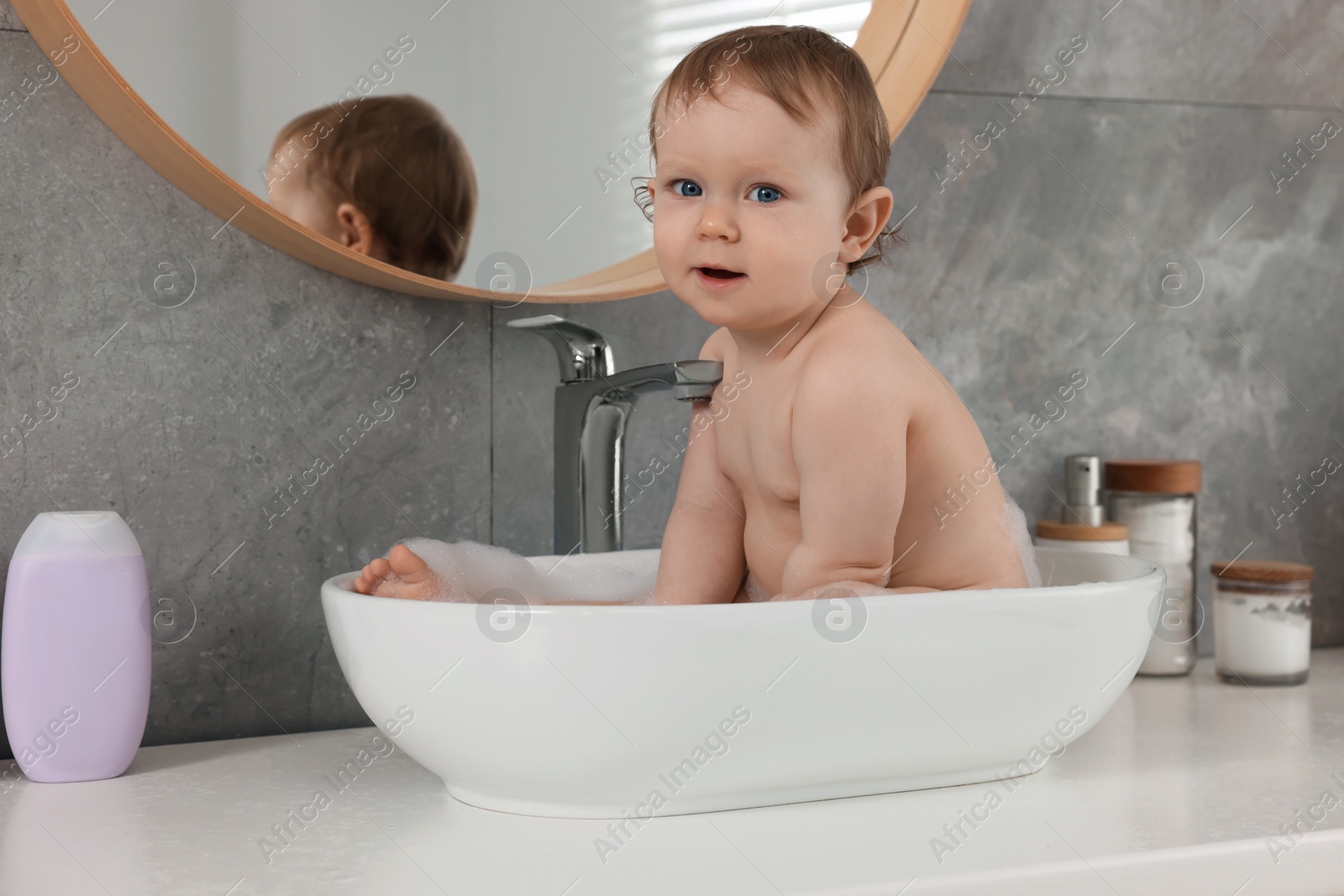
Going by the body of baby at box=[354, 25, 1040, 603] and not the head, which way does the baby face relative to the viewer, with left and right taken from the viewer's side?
facing the viewer and to the left of the viewer

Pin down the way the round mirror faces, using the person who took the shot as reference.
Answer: facing the viewer and to the right of the viewer

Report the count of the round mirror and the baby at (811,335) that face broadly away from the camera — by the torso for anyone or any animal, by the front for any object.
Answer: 0

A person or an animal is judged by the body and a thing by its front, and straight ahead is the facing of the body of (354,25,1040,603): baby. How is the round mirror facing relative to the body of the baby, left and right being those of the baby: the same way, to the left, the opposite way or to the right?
to the left
